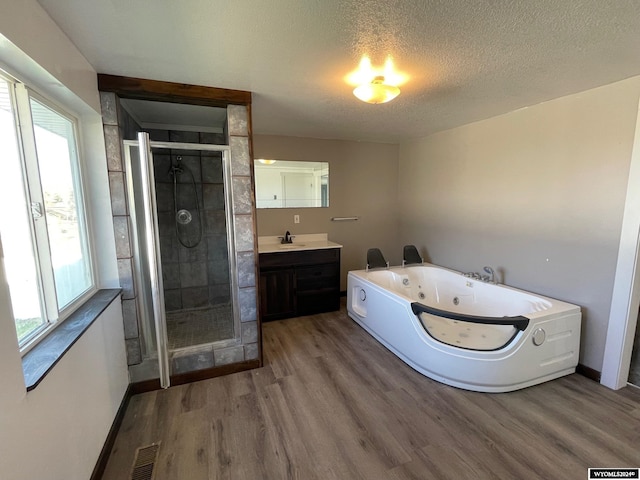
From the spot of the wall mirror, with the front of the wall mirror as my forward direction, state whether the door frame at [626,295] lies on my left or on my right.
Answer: on my left

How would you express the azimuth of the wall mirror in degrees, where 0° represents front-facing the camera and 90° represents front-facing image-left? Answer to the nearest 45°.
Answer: approximately 0°

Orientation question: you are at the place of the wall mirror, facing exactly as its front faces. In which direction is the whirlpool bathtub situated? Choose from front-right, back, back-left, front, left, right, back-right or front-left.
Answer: front-left

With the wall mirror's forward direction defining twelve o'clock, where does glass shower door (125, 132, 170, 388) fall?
The glass shower door is roughly at 1 o'clock from the wall mirror.

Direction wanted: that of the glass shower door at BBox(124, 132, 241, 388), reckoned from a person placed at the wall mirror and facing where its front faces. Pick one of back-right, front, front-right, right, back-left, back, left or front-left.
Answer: front-right
